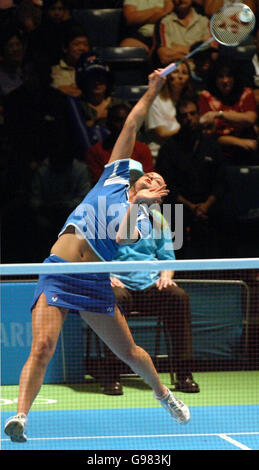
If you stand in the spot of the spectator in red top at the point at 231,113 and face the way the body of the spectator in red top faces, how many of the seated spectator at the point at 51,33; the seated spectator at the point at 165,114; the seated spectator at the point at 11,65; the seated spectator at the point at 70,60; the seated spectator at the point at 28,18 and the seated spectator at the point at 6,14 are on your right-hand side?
6

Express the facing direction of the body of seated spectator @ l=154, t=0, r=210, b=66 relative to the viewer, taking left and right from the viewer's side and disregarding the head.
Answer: facing the viewer

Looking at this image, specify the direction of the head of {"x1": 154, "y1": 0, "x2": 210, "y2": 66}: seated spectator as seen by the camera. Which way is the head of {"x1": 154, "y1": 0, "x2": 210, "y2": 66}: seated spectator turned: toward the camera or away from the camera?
toward the camera

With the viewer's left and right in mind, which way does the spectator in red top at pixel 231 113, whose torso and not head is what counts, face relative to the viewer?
facing the viewer

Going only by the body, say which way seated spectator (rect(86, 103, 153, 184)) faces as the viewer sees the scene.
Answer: toward the camera

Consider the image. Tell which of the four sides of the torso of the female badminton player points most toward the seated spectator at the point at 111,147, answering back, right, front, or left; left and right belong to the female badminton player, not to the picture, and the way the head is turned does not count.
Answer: back

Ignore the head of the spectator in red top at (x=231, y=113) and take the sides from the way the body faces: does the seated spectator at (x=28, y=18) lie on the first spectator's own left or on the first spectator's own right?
on the first spectator's own right

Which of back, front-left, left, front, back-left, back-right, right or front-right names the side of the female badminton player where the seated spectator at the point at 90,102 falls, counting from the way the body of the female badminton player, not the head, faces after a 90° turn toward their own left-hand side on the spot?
left

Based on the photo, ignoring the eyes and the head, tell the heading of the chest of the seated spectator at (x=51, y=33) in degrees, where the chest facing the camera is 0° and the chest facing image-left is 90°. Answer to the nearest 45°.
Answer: approximately 0°

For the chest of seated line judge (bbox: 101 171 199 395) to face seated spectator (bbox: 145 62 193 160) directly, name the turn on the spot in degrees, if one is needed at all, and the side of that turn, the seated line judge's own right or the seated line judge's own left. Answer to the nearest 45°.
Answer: approximately 180°

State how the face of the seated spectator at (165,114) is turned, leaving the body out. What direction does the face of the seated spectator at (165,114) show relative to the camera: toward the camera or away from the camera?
toward the camera

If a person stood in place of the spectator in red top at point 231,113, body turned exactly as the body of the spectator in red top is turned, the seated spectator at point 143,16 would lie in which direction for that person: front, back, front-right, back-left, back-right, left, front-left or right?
back-right

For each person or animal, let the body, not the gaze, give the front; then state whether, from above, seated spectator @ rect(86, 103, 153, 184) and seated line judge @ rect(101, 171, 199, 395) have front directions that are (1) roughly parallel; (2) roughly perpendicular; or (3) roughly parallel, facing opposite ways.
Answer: roughly parallel

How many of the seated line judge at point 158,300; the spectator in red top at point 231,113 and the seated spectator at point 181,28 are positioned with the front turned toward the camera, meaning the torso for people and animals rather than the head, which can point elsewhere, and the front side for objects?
3

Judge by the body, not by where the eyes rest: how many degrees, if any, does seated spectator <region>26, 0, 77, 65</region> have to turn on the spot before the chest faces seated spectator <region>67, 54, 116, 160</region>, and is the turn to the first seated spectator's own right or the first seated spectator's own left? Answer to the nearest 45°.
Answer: approximately 45° to the first seated spectator's own left
